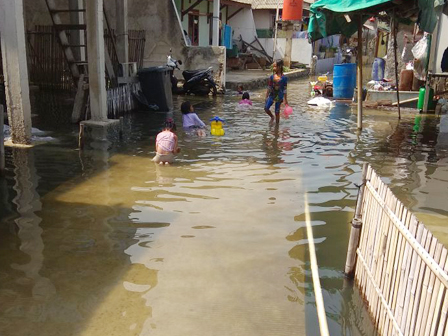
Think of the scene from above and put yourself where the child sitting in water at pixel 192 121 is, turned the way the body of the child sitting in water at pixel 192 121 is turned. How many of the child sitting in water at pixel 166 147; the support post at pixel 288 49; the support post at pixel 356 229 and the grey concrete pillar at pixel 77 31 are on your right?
2

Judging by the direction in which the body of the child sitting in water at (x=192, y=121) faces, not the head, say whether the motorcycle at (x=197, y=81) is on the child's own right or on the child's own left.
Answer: on the child's own left

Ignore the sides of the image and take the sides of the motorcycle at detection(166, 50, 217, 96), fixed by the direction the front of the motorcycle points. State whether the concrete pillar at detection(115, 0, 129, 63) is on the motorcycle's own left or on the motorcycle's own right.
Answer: on the motorcycle's own left

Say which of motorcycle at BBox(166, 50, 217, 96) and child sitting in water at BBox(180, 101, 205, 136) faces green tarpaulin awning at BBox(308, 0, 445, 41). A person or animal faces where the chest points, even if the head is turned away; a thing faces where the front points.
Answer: the child sitting in water

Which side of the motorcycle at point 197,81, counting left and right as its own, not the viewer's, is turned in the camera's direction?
left

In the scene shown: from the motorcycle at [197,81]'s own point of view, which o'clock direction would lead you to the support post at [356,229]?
The support post is roughly at 9 o'clock from the motorcycle.

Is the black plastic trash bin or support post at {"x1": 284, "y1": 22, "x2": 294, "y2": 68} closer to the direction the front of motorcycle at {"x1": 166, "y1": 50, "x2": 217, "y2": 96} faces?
the black plastic trash bin

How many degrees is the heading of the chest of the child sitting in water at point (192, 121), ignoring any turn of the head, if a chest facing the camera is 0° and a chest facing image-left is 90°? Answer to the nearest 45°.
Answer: approximately 270°

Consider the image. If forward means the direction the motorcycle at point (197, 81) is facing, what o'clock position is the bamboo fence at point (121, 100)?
The bamboo fence is roughly at 10 o'clock from the motorcycle.
